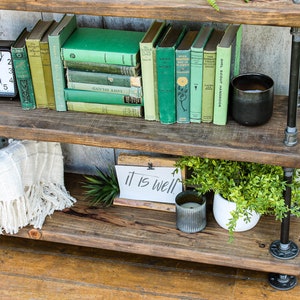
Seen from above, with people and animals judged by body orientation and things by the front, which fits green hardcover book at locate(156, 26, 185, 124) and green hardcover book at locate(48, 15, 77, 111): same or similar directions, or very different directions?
same or similar directions

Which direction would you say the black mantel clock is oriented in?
toward the camera
